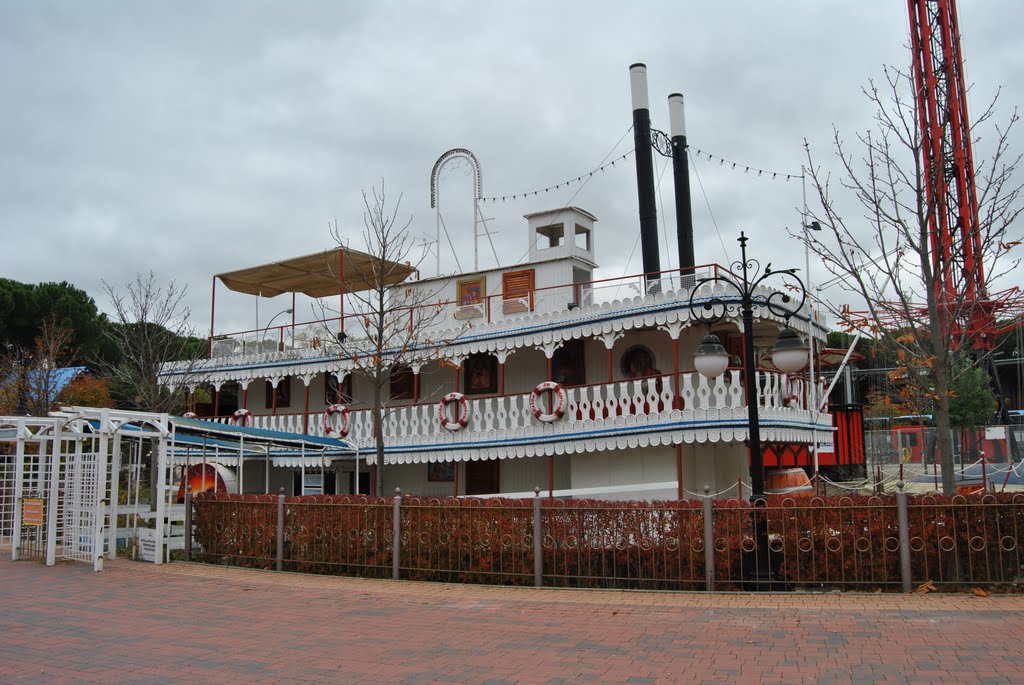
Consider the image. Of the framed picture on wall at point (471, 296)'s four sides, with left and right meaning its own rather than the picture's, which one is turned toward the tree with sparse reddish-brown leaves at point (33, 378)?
right

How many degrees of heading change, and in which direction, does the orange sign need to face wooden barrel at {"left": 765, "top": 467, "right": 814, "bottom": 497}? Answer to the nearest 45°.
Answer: approximately 90° to its left

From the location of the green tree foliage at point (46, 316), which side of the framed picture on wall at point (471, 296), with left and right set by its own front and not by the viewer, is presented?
right

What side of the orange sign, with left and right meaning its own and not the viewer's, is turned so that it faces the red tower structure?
left

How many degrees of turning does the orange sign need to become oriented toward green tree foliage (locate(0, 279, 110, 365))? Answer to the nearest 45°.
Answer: approximately 180°

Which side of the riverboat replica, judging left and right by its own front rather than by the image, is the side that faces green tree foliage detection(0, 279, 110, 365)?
back

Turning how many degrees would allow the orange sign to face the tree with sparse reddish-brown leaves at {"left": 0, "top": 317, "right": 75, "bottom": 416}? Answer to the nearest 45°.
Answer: approximately 180°

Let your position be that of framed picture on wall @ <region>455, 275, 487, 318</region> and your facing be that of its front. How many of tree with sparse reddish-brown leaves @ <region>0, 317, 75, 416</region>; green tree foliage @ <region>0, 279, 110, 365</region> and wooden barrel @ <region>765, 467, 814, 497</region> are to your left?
1

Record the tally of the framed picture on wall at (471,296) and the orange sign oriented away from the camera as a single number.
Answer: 0

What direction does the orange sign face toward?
toward the camera

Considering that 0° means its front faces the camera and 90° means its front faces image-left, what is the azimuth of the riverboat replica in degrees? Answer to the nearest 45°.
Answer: approximately 315°

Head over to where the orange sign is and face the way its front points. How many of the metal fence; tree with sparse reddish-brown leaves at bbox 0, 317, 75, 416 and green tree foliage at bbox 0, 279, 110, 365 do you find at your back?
2
